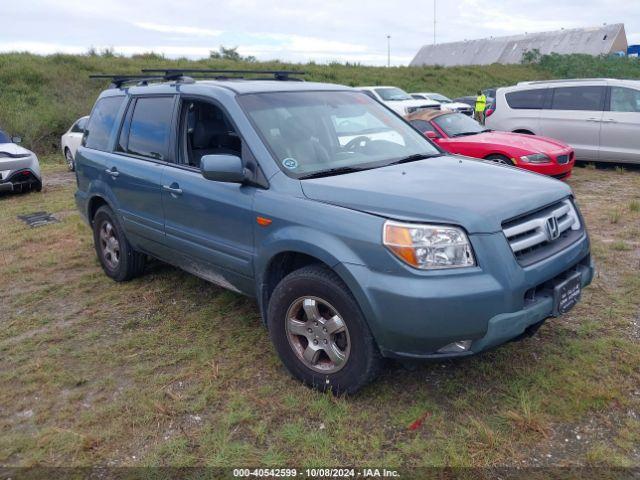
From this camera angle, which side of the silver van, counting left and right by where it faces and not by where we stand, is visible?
right

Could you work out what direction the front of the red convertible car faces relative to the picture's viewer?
facing the viewer and to the right of the viewer

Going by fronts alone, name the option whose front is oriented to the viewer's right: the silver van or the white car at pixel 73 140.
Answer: the silver van

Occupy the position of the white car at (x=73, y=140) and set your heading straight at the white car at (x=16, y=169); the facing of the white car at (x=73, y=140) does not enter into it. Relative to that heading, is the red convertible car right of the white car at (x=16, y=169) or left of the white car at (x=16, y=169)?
left

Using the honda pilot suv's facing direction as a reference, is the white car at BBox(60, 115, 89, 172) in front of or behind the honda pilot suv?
behind

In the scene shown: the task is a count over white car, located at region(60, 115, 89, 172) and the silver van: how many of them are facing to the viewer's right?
1

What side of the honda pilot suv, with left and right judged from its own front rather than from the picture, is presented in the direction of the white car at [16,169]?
back

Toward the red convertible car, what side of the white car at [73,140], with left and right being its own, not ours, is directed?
front

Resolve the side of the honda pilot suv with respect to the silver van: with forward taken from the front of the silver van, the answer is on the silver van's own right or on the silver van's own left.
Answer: on the silver van's own right

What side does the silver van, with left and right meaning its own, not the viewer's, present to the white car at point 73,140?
back

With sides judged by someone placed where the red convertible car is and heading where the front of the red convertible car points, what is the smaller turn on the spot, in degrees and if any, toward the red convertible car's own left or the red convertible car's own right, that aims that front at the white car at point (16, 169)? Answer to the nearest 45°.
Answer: approximately 135° to the red convertible car's own right

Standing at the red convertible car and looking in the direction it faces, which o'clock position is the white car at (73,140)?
The white car is roughly at 5 o'clock from the red convertible car.

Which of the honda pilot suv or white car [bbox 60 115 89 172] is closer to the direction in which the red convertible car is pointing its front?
the honda pilot suv
